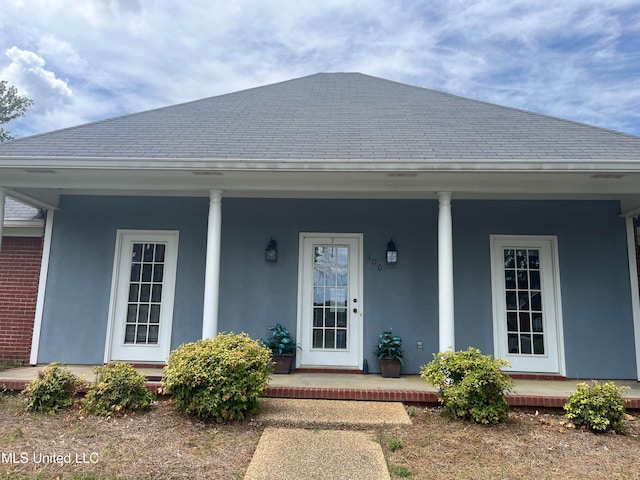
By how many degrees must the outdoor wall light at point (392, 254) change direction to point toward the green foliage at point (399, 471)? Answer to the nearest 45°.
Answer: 0° — it already faces it

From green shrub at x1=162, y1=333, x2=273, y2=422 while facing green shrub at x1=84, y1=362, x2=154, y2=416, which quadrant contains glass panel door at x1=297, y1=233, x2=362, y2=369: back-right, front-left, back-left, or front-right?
back-right

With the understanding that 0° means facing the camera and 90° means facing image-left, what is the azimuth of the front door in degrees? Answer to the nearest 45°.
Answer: approximately 0°

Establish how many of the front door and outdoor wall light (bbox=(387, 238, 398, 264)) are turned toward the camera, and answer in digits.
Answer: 2

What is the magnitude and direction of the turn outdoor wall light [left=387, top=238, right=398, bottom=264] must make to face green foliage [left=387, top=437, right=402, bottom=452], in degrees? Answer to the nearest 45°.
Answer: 0° — it already faces it

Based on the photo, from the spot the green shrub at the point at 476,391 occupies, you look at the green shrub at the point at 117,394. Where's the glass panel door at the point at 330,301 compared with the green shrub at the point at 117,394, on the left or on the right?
right

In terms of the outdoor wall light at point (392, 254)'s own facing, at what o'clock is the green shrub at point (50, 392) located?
The green shrub is roughly at 2 o'clock from the outdoor wall light.
